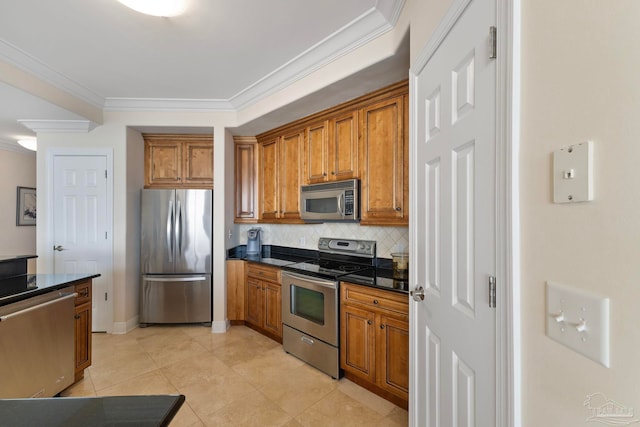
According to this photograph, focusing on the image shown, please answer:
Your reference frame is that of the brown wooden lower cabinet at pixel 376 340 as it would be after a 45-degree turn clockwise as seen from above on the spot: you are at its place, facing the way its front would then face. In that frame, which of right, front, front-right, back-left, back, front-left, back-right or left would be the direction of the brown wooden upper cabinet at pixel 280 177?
front-right

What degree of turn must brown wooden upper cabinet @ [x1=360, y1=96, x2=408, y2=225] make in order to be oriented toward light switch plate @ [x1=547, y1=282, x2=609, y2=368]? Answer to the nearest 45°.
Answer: approximately 45° to its left

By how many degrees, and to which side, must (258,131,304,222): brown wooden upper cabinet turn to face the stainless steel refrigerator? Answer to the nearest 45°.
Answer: approximately 45° to its right

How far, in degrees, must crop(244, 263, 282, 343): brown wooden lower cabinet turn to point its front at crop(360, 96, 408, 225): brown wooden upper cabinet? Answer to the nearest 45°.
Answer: approximately 90° to its left

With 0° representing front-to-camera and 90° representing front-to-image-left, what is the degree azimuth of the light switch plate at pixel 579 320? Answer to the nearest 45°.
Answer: approximately 45°

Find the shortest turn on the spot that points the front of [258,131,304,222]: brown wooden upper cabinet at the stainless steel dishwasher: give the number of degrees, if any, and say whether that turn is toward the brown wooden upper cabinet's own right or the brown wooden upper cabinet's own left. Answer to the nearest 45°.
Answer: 0° — it already faces it

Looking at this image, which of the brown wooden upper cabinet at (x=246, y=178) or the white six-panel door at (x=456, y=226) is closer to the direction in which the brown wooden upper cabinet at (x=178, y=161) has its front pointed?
the white six-panel door

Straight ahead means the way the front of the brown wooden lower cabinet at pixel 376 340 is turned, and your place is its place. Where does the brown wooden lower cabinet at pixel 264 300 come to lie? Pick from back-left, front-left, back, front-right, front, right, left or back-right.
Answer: right

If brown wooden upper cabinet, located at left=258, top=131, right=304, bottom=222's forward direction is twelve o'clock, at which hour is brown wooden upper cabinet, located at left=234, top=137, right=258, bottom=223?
brown wooden upper cabinet, located at left=234, top=137, right=258, bottom=223 is roughly at 3 o'clock from brown wooden upper cabinet, located at left=258, top=131, right=304, bottom=222.

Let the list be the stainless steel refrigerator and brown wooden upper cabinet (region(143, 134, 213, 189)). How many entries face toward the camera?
2
